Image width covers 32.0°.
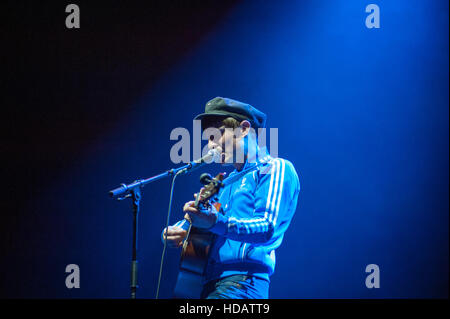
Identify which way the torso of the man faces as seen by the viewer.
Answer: to the viewer's left

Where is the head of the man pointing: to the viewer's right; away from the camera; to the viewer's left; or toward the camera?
to the viewer's left

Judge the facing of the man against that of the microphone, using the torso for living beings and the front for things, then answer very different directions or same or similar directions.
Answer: very different directions

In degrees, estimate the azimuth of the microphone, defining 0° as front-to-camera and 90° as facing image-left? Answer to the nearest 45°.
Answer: approximately 270°
